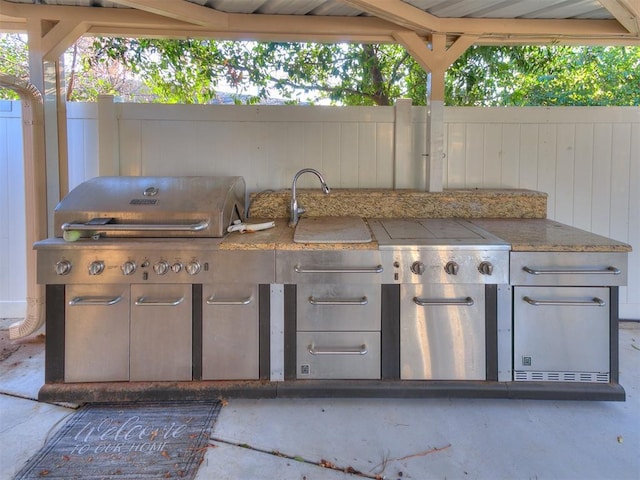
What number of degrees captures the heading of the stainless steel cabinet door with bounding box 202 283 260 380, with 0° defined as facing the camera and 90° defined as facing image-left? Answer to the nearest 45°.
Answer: approximately 0°

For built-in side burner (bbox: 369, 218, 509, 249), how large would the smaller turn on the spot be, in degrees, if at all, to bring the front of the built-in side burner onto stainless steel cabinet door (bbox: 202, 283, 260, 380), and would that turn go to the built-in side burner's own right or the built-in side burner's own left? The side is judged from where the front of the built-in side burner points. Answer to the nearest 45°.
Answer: approximately 45° to the built-in side burner's own right

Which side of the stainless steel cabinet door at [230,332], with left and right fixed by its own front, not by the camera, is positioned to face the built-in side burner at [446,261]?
left

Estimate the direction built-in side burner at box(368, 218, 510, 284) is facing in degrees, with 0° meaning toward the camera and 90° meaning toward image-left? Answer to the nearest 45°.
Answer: approximately 0°

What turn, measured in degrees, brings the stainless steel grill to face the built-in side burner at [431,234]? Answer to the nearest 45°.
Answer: approximately 90° to its left
